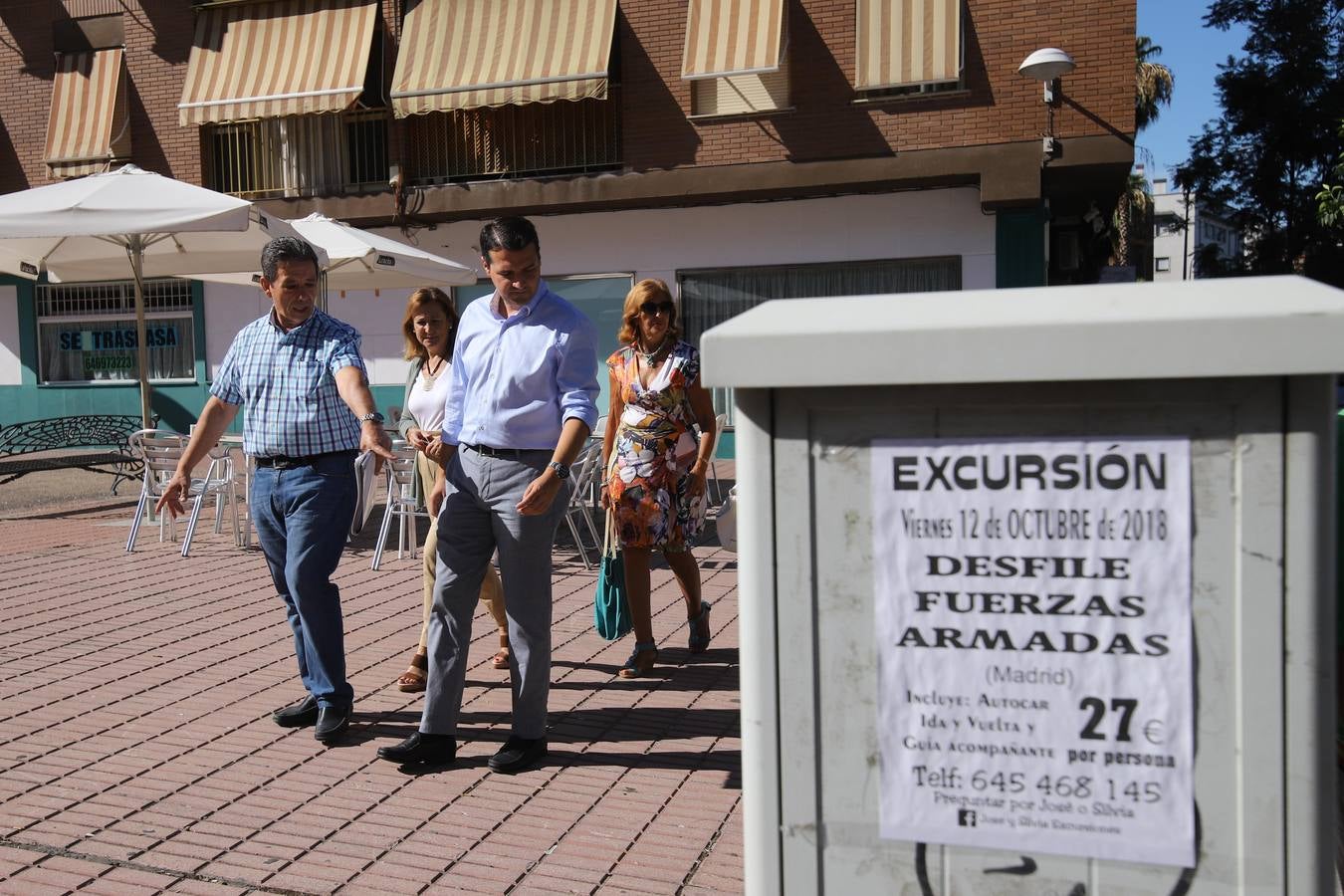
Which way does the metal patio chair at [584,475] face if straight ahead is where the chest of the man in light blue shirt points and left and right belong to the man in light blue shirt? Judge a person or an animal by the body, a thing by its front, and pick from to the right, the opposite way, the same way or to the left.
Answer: to the right

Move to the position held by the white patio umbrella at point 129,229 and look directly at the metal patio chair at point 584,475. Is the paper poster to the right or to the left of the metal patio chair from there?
right

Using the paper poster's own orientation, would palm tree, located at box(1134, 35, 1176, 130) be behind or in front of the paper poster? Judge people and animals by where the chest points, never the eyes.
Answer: behind

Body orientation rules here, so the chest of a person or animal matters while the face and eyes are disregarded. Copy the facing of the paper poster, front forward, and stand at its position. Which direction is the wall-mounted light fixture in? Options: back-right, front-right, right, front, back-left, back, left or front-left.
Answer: back

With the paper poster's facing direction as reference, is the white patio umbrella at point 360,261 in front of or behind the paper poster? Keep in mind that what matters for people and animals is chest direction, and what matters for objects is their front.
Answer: behind

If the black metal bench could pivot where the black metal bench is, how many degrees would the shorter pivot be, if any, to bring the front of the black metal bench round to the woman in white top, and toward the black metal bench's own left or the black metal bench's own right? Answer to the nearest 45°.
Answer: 0° — it already faces them

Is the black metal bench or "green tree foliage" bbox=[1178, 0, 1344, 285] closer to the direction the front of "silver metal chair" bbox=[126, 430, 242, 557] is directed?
the green tree foliage

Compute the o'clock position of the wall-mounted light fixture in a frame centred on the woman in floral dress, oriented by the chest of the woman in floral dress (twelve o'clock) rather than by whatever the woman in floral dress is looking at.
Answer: The wall-mounted light fixture is roughly at 7 o'clock from the woman in floral dress.
